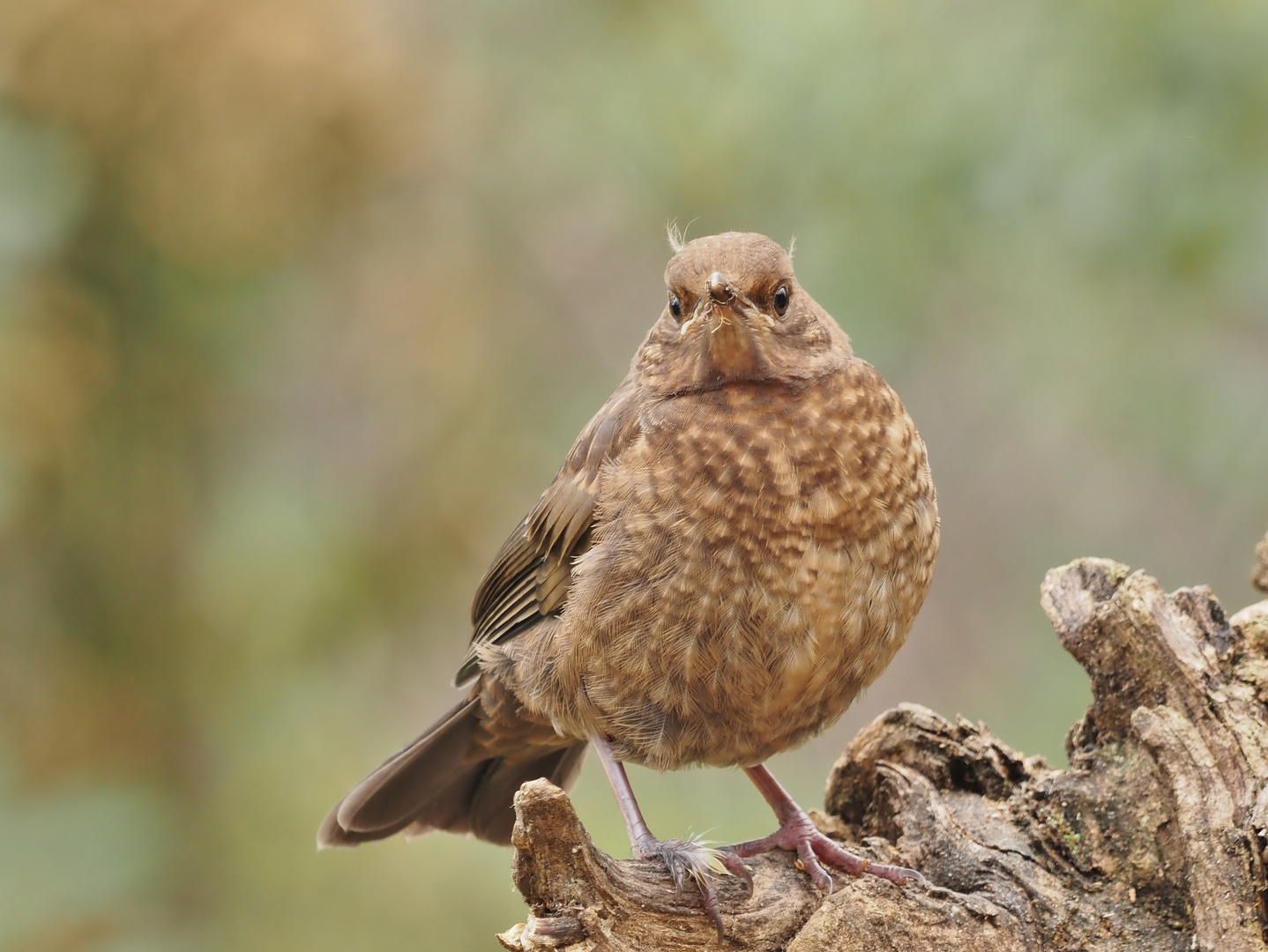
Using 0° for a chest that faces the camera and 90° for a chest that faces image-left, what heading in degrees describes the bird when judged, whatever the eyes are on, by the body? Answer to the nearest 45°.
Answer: approximately 315°
